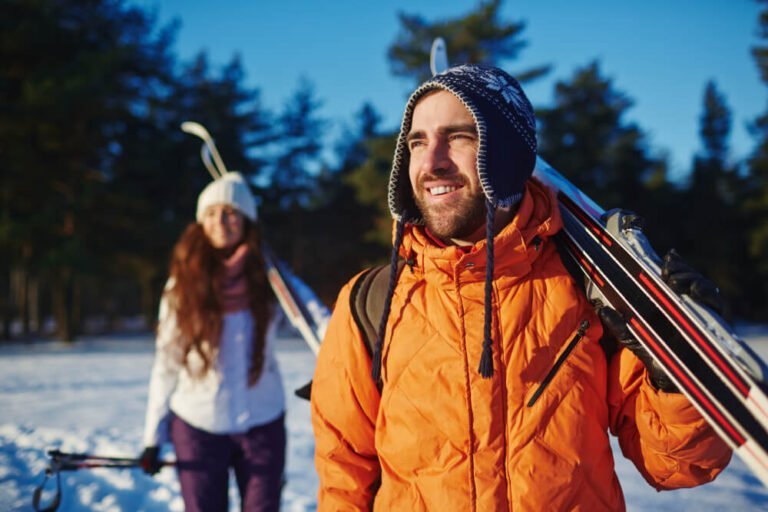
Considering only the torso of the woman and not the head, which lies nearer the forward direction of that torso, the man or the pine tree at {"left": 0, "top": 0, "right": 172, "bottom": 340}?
the man

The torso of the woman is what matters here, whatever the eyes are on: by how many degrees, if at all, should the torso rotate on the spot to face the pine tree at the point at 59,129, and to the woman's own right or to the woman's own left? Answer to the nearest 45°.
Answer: approximately 180°

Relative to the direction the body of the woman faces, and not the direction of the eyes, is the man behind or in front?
in front

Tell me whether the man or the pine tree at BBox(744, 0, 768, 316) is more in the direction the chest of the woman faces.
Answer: the man

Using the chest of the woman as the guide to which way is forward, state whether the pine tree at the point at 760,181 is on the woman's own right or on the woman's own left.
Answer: on the woman's own left

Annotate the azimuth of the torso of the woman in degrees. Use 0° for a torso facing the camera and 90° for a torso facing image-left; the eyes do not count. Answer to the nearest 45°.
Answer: approximately 0°
